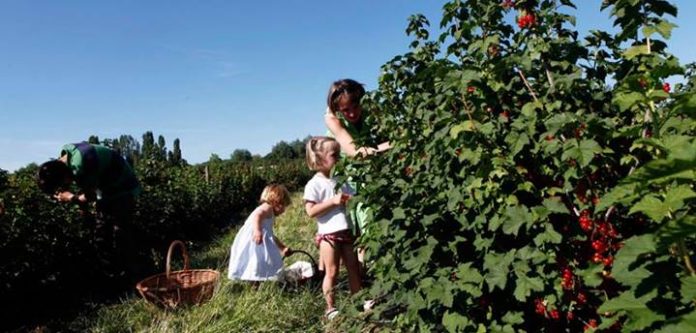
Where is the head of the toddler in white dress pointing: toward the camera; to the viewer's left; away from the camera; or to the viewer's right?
to the viewer's right

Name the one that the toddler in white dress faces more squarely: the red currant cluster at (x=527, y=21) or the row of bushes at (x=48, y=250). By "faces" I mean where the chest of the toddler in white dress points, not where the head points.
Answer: the red currant cluster

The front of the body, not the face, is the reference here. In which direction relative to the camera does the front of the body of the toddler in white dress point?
to the viewer's right

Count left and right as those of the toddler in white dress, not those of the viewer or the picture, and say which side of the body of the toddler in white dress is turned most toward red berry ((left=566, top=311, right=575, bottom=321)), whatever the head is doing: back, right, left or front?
right

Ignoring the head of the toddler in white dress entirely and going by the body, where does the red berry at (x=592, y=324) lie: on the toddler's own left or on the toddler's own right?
on the toddler's own right

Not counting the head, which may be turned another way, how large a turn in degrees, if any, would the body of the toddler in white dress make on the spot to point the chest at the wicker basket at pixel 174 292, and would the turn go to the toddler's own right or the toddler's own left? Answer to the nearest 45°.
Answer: approximately 135° to the toddler's own right

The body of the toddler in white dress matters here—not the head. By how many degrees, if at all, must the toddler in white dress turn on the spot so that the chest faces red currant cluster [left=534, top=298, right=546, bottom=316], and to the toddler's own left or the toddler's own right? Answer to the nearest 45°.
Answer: approximately 90° to the toddler's own right

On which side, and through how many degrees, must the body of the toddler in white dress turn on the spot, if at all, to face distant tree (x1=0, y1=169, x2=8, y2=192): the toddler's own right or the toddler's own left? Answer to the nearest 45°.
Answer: approximately 180°

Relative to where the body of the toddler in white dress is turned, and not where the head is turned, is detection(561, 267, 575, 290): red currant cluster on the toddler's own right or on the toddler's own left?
on the toddler's own right

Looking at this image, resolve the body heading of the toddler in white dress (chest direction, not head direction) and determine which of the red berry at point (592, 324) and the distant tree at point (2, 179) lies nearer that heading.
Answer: the red berry
